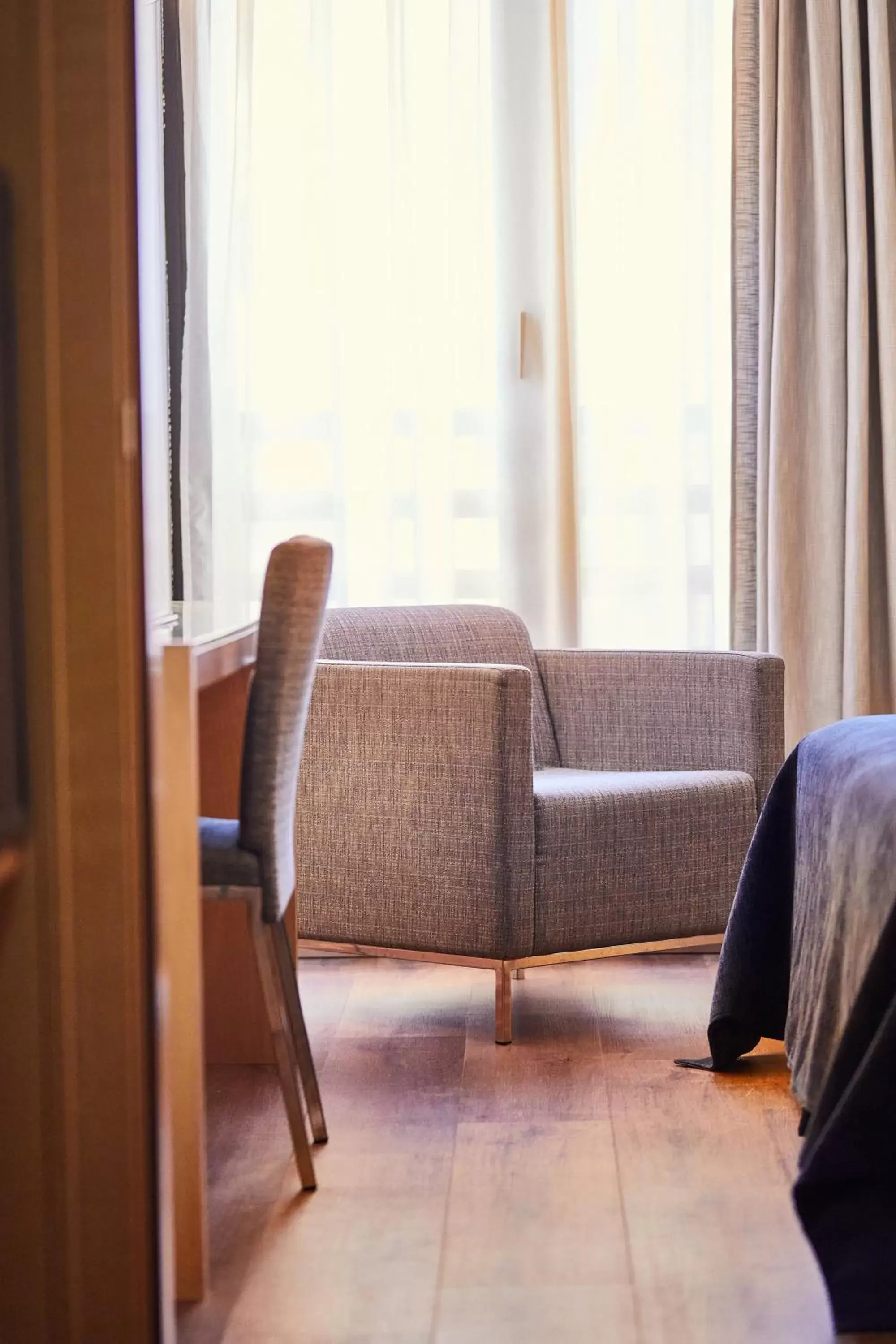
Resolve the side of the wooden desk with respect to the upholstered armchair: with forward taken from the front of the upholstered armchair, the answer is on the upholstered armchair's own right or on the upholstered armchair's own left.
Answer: on the upholstered armchair's own right

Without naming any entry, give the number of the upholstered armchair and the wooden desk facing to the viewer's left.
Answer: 0

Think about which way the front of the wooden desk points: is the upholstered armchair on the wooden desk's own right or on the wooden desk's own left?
on the wooden desk's own left

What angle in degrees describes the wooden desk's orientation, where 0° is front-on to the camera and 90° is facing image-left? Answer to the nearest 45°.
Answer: approximately 270°

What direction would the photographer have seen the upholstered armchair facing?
facing the viewer and to the right of the viewer

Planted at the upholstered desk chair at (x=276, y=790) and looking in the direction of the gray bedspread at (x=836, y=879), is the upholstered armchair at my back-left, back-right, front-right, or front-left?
front-left
